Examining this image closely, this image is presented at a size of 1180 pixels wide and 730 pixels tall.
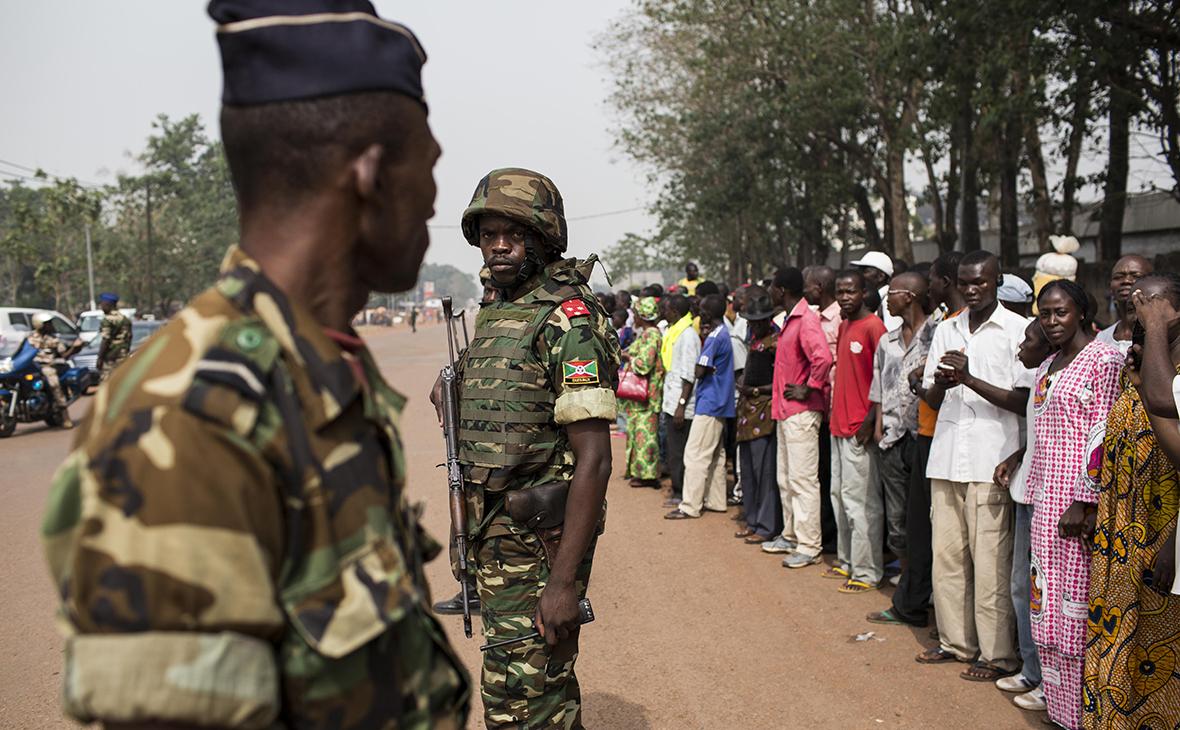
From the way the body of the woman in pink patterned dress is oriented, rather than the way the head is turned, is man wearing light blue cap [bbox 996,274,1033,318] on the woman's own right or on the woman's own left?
on the woman's own right

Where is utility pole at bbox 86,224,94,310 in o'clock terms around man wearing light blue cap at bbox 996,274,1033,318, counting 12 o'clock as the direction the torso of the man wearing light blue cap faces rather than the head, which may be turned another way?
The utility pole is roughly at 1 o'clock from the man wearing light blue cap.

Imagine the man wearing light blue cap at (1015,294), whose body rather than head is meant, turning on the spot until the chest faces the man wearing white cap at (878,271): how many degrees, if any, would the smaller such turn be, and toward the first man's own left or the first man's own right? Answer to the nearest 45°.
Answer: approximately 45° to the first man's own right

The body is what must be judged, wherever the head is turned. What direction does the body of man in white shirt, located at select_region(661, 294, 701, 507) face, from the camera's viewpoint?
to the viewer's left

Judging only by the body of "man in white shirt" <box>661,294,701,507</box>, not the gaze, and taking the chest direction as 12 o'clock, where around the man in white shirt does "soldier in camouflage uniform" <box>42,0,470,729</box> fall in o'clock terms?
The soldier in camouflage uniform is roughly at 9 o'clock from the man in white shirt.

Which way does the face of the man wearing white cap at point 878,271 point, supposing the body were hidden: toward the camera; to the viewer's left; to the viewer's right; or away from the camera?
to the viewer's left

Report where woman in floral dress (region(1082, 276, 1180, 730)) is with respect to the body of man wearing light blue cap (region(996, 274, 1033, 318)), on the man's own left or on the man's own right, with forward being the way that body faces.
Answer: on the man's own left

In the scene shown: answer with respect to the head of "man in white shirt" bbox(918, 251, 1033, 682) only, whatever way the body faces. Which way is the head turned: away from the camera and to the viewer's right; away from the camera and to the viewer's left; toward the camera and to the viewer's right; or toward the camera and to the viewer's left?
toward the camera and to the viewer's left

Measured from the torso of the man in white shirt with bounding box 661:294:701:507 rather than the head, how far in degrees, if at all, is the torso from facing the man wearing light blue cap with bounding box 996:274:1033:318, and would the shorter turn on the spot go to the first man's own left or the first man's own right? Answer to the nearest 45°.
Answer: approximately 135° to the first man's own left

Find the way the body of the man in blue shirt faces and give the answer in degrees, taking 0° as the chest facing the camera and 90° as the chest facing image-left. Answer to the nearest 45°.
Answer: approximately 90°

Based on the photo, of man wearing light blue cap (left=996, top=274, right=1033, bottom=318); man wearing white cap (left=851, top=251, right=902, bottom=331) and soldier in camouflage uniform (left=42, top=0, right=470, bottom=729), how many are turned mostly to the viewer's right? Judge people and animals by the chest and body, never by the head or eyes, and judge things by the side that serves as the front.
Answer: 1

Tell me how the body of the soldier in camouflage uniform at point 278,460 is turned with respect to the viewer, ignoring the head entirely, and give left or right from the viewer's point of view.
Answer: facing to the right of the viewer
